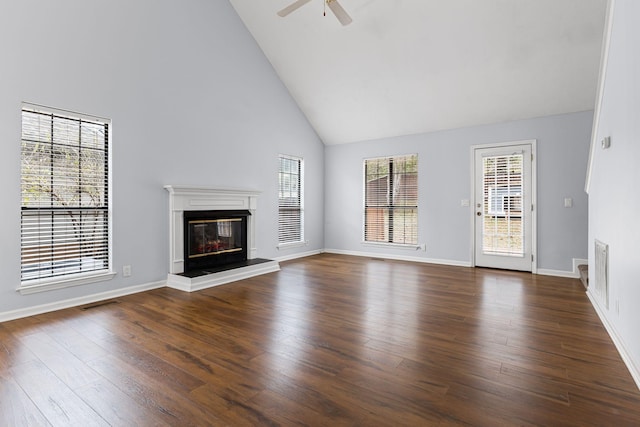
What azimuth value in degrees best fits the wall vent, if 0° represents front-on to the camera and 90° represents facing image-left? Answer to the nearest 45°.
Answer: approximately 90°

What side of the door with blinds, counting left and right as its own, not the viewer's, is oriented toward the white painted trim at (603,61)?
front

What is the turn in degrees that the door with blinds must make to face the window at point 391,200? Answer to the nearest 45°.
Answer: approximately 90° to its right

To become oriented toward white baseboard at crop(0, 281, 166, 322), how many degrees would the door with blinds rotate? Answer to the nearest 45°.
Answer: approximately 45° to its right

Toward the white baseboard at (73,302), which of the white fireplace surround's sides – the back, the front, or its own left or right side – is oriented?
right

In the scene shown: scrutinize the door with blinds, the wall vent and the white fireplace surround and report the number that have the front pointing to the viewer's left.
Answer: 1

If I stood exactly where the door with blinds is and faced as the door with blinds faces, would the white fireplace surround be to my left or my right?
on my right

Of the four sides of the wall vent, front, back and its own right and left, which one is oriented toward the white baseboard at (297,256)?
front

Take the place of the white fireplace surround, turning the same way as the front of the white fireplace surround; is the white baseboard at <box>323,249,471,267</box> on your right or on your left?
on your left

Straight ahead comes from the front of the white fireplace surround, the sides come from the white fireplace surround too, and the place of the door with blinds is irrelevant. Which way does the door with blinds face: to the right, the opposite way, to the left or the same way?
to the right

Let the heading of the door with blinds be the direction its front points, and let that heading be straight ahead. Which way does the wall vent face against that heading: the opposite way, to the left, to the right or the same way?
to the right

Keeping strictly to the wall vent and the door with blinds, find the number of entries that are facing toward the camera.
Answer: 1

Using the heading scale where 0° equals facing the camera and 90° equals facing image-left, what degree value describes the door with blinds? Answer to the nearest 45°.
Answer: approximately 0°
